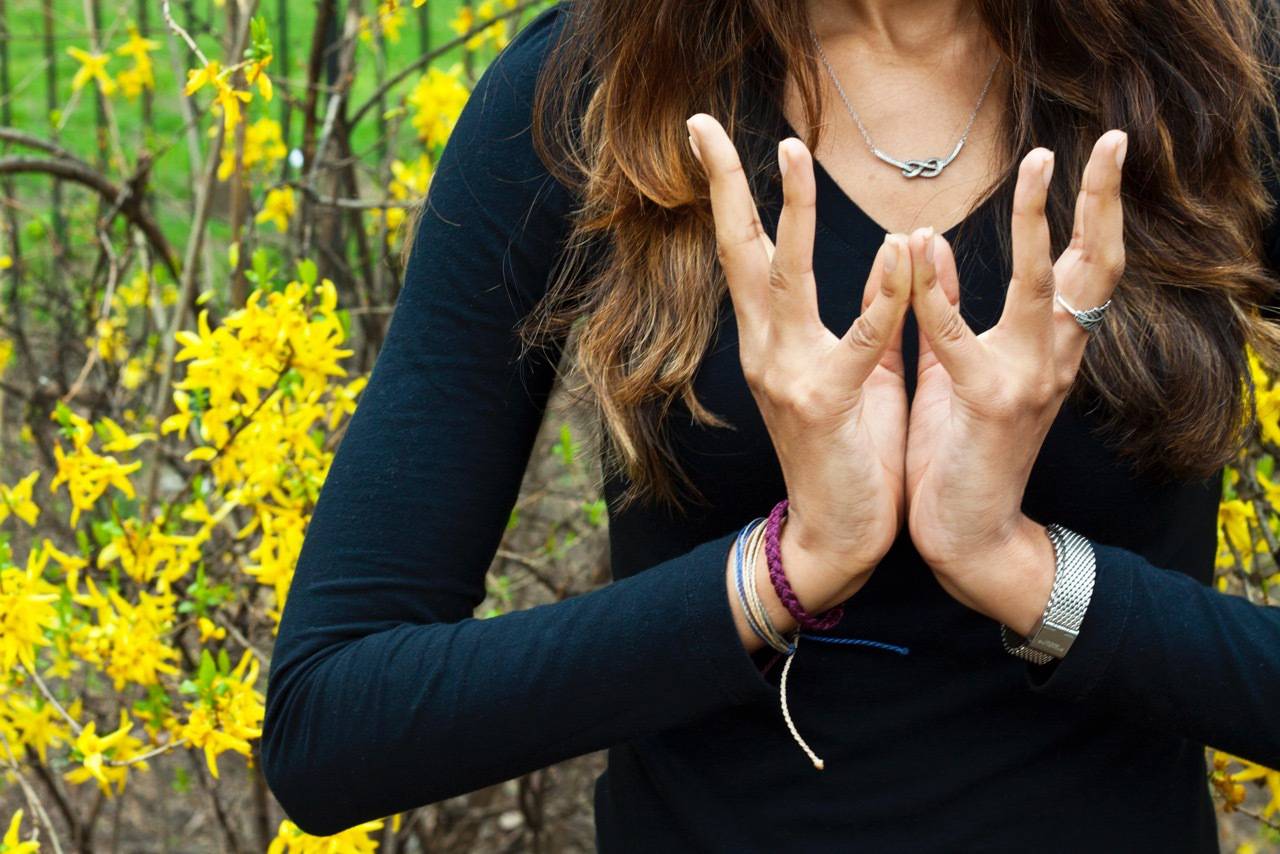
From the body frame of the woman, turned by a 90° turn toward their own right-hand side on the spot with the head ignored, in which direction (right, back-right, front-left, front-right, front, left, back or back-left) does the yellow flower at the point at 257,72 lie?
front-right

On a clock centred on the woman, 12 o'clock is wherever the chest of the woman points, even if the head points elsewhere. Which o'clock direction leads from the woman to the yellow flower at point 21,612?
The yellow flower is roughly at 4 o'clock from the woman.

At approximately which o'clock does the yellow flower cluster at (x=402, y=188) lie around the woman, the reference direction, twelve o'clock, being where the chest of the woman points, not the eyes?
The yellow flower cluster is roughly at 5 o'clock from the woman.

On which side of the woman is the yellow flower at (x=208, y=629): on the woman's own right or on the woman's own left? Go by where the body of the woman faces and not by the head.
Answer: on the woman's own right

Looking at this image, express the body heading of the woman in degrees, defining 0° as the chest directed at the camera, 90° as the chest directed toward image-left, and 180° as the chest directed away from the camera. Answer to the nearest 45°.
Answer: approximately 0°

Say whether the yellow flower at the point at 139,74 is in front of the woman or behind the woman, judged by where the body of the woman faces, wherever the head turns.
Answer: behind

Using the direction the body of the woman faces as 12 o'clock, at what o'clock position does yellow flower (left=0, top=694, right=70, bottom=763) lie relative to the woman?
The yellow flower is roughly at 4 o'clock from the woman.

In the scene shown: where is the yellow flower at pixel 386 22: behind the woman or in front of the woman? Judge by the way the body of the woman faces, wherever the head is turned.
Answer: behind

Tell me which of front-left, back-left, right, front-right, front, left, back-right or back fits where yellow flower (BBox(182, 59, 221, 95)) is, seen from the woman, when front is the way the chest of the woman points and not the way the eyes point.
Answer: back-right
